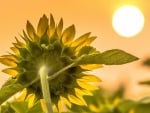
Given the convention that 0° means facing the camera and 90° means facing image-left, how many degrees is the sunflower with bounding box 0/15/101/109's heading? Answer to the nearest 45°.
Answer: approximately 180°
